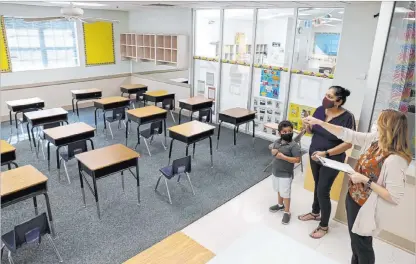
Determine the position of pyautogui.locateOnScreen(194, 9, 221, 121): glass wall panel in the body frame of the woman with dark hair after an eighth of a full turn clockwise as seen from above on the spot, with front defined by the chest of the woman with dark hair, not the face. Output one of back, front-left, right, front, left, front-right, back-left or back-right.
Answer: front-right

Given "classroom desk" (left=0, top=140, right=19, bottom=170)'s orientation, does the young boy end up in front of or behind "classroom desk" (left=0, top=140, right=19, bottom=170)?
in front

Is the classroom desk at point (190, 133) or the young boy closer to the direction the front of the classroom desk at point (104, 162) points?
the young boy

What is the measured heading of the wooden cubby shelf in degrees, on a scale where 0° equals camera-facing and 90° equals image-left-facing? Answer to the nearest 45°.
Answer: approximately 45°

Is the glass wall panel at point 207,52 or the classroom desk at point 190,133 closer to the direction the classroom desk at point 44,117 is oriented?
the classroom desk

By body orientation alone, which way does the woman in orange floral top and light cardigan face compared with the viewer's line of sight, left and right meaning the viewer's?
facing to the left of the viewer

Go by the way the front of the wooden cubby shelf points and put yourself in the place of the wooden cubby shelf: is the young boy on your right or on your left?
on your left

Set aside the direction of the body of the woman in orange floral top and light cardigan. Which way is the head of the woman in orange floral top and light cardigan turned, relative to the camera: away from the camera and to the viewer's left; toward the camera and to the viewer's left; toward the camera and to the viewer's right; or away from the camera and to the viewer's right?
away from the camera and to the viewer's left
